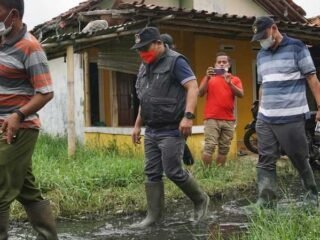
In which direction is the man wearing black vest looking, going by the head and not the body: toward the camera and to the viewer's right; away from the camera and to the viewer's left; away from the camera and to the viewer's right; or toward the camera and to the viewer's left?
toward the camera and to the viewer's left

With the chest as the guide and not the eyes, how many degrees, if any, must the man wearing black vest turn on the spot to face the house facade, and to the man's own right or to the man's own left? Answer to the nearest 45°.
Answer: approximately 135° to the man's own right

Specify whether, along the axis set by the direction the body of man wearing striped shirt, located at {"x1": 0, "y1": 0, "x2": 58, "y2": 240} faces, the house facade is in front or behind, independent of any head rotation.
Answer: behind

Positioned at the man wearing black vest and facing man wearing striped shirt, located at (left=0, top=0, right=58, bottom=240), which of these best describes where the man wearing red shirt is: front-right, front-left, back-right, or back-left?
back-right

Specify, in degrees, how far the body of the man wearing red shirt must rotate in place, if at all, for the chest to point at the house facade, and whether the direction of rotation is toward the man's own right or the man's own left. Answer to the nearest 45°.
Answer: approximately 135° to the man's own right

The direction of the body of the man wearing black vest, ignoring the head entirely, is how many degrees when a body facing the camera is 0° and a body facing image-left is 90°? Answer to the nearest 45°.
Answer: approximately 45°
